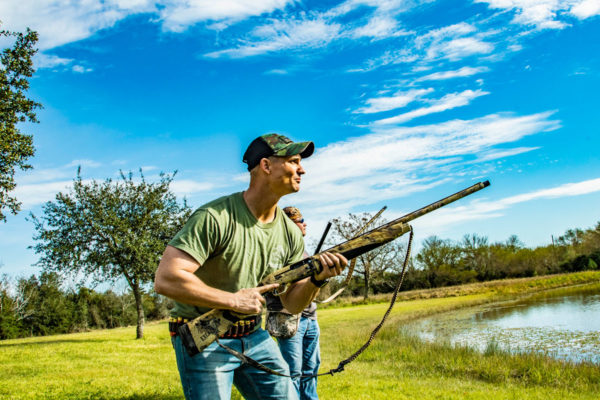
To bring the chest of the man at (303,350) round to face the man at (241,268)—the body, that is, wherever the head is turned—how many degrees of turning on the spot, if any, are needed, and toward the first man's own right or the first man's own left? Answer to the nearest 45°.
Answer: approximately 90° to the first man's own right

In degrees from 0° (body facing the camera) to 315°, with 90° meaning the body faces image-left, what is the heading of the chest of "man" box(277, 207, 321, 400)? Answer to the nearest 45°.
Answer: approximately 270°

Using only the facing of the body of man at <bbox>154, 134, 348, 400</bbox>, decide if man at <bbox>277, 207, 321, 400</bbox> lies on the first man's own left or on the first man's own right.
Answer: on the first man's own left

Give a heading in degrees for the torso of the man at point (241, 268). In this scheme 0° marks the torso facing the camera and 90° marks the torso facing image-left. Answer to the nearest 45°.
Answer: approximately 315°

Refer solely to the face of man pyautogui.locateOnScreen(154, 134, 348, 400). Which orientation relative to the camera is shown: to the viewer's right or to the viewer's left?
to the viewer's right
